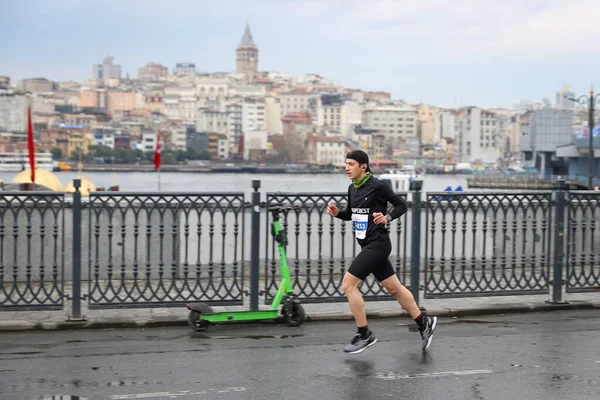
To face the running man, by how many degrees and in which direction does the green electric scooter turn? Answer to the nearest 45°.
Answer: approximately 45° to its right

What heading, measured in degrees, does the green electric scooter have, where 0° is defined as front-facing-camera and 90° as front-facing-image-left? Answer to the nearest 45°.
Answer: approximately 270°
